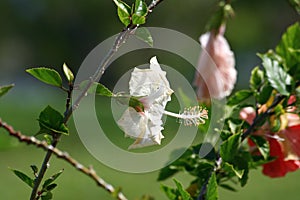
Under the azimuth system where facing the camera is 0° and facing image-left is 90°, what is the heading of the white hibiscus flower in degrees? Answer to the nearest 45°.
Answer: approximately 270°
